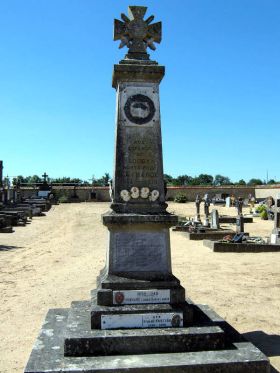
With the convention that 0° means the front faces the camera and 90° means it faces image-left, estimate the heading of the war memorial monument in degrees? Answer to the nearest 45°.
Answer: approximately 0°

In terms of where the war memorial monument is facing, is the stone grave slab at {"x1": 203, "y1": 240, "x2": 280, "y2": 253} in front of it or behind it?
behind

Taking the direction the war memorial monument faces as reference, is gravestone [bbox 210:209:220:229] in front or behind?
behind

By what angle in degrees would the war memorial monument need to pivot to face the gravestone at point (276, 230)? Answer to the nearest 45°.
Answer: approximately 135° to its left
